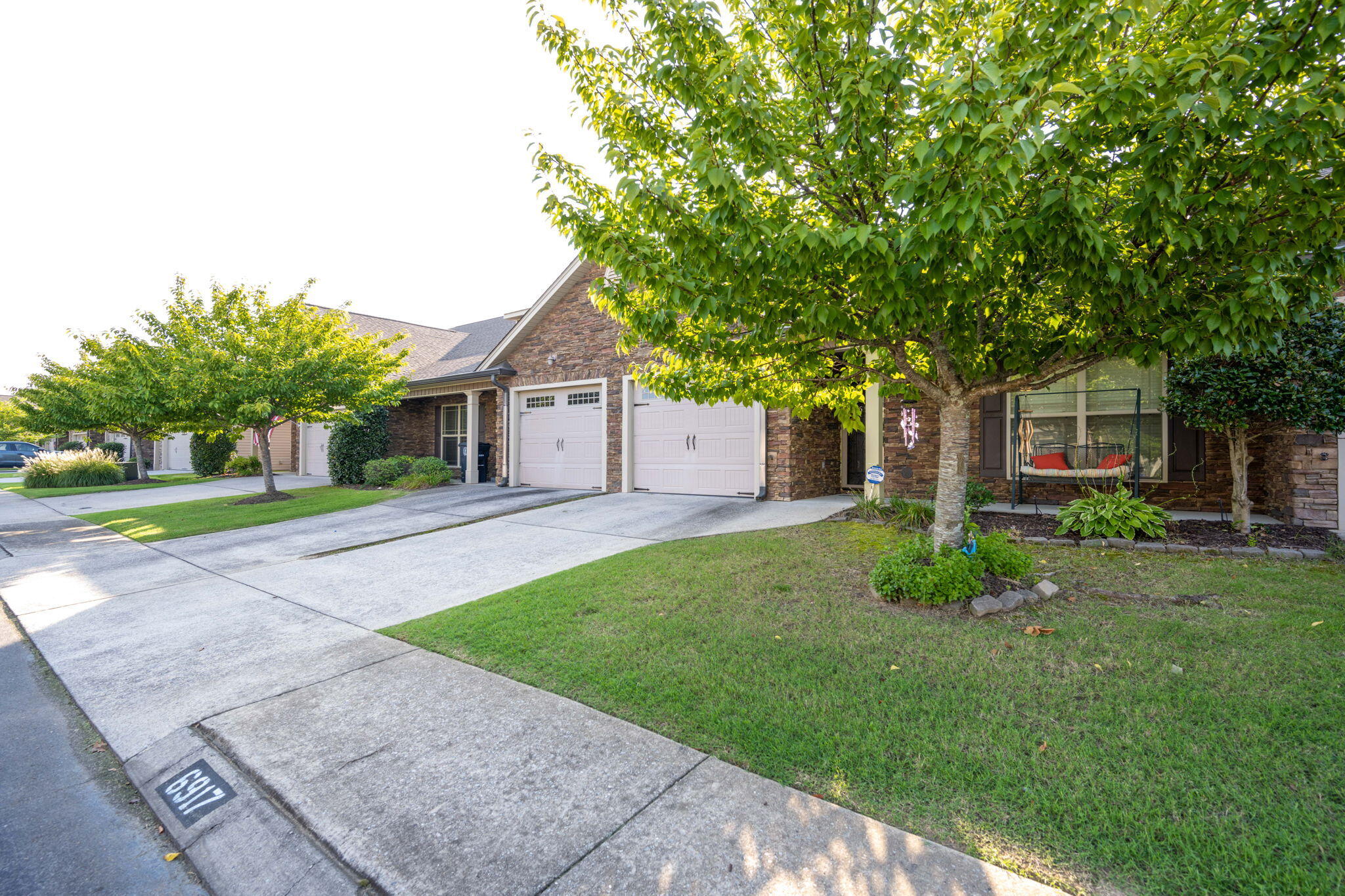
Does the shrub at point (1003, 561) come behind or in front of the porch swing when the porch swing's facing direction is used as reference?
in front

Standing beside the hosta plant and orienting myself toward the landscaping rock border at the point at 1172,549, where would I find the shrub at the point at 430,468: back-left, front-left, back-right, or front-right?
back-right

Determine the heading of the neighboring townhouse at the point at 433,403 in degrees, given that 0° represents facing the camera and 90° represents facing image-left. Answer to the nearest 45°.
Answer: approximately 45°

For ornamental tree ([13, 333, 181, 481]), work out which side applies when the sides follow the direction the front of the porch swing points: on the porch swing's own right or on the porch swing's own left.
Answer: on the porch swing's own right

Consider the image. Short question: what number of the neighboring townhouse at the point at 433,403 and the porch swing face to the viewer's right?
0

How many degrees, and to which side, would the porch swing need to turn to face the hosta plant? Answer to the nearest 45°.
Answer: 0° — it already faces it

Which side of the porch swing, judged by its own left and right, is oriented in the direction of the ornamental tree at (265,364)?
right

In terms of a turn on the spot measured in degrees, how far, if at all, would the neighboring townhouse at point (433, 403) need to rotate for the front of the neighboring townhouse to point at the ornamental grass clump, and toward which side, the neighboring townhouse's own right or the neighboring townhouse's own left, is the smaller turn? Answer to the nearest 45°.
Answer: approximately 90° to the neighboring townhouse's own right

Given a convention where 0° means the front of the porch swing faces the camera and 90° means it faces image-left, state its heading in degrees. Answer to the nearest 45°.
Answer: approximately 0°

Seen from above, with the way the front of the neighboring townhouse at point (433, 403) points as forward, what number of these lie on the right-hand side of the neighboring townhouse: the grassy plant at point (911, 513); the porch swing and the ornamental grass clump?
1

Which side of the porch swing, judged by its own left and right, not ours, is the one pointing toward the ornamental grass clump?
right

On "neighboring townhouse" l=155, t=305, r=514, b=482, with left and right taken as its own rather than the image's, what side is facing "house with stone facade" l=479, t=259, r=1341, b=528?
left

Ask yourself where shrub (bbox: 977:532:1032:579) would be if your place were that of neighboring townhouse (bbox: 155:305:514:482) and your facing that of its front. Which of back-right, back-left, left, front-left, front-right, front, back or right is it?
front-left

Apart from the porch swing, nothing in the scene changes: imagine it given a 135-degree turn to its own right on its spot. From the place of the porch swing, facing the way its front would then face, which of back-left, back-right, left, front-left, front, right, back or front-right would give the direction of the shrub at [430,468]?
front-left

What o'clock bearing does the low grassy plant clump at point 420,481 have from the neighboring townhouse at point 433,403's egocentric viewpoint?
The low grassy plant clump is roughly at 11 o'clock from the neighboring townhouse.

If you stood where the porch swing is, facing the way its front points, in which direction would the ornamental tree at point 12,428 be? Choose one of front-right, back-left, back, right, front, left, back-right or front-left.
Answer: right
